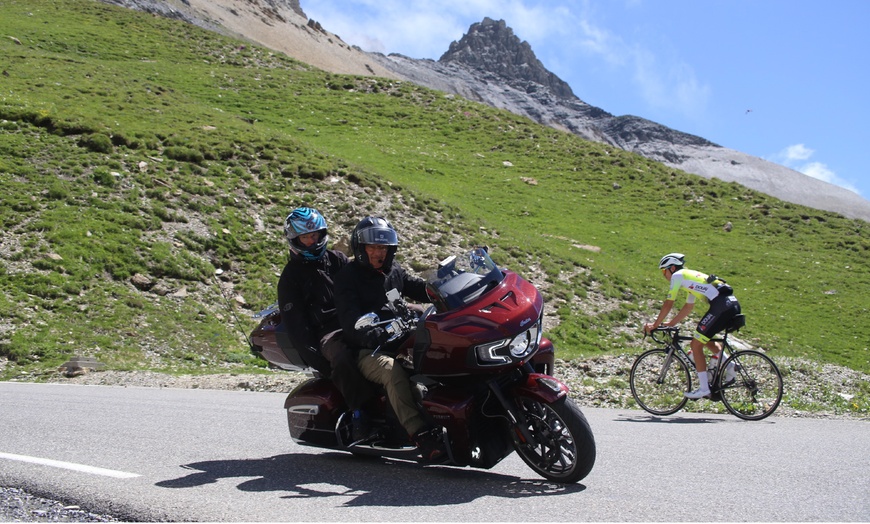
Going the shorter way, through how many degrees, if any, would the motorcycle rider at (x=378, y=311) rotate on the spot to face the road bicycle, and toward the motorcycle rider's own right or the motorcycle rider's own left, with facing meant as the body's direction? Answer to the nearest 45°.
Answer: approximately 90° to the motorcycle rider's own left

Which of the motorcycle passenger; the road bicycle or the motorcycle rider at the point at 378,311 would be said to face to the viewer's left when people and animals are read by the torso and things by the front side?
the road bicycle

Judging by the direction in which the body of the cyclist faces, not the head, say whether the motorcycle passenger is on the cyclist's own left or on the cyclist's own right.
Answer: on the cyclist's own left

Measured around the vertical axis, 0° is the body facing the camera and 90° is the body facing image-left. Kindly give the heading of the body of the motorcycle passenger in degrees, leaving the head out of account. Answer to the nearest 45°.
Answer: approximately 315°

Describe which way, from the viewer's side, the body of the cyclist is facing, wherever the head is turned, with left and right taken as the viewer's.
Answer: facing to the left of the viewer

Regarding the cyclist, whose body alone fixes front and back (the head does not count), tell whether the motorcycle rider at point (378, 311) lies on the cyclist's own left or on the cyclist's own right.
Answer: on the cyclist's own left

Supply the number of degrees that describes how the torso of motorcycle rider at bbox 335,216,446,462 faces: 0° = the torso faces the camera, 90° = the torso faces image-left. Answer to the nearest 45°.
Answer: approximately 315°

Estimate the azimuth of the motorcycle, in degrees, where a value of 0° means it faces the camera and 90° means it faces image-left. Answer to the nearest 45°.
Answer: approximately 315°

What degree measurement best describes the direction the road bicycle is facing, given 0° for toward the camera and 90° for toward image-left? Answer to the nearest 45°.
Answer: approximately 90°

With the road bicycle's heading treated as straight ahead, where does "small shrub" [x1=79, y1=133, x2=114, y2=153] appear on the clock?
The small shrub is roughly at 1 o'clock from the road bicycle.

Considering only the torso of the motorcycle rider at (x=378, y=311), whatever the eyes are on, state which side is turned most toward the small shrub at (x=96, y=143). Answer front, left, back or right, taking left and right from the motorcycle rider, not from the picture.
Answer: back

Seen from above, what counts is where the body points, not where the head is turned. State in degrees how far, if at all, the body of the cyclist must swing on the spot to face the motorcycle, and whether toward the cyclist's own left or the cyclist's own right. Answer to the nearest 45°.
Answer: approximately 90° to the cyclist's own left

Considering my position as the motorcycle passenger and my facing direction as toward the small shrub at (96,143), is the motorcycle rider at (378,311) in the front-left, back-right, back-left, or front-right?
back-right
